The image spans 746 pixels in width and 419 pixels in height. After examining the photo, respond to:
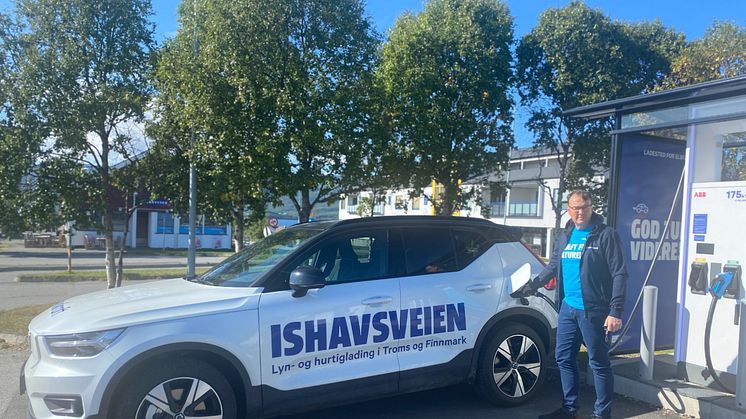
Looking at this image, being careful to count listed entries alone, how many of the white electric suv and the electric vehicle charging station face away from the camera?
0

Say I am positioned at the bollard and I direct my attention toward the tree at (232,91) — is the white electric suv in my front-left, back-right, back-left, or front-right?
front-left

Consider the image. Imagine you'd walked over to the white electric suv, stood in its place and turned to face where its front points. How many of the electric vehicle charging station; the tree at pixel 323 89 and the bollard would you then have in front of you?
0

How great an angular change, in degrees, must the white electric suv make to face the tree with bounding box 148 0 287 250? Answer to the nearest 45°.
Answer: approximately 135° to its right

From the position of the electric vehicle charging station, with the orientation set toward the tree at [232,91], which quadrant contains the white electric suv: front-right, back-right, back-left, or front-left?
front-left

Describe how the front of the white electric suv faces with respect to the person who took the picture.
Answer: facing the viewer and to the left of the viewer

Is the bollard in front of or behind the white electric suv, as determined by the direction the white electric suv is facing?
behind

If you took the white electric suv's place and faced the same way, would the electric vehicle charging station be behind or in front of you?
behind

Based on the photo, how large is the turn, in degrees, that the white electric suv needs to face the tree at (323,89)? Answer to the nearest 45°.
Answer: approximately 135° to its right

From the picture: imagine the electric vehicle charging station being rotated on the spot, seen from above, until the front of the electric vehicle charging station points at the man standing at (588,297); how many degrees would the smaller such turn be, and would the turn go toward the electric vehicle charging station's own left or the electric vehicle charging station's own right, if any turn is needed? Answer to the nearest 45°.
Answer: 0° — it already faces them

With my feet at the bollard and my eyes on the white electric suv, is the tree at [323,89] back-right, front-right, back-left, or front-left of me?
front-right

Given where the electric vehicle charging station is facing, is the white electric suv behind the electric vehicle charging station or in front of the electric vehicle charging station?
in front
